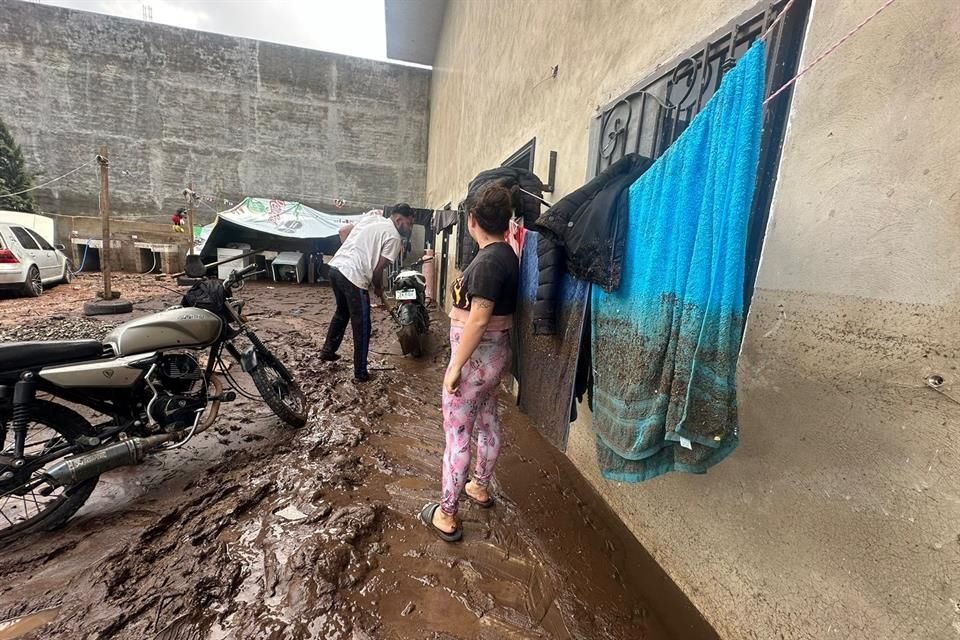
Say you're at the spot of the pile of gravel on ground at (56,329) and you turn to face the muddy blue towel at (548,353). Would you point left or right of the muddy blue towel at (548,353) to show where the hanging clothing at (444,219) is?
left

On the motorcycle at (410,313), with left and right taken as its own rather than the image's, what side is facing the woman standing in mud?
back

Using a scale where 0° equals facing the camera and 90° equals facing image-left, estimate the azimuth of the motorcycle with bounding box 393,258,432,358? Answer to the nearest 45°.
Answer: approximately 180°

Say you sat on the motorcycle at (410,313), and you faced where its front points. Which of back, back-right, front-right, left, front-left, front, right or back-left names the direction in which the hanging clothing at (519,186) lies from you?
back

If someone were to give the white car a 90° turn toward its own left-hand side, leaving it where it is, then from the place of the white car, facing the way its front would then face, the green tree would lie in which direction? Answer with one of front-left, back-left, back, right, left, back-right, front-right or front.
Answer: front-right

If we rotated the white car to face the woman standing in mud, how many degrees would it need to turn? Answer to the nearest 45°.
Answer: approximately 135° to its right

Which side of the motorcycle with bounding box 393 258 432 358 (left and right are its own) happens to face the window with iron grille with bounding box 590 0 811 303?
back

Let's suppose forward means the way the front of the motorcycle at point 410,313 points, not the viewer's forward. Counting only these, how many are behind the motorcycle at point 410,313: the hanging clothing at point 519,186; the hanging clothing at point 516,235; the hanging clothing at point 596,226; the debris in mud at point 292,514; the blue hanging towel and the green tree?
5

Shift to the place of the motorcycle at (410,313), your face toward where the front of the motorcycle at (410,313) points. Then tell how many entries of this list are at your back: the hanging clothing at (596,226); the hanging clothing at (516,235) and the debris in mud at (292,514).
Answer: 3

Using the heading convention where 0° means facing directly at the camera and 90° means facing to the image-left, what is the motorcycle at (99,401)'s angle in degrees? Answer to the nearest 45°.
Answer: approximately 225°

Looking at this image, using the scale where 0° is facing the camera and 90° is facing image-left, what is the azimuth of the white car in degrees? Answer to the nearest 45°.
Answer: approximately 225°

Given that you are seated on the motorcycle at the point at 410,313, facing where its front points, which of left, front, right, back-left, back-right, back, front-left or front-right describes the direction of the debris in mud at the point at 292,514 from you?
back
